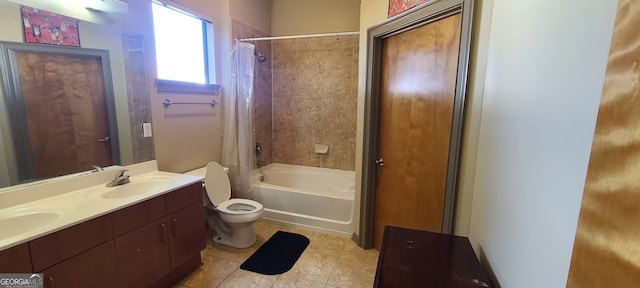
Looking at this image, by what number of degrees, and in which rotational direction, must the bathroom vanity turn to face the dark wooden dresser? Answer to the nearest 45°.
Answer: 0° — it already faces it

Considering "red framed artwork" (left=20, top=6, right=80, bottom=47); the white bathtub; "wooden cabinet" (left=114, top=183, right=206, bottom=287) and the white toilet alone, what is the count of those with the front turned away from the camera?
0

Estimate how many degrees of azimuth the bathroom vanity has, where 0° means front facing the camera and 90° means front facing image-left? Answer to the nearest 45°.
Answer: approximately 315°

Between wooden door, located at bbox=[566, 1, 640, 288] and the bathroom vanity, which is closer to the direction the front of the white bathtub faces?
the wooden door

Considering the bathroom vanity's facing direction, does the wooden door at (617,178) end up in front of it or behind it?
in front

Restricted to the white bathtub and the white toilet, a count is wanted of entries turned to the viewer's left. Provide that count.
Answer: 0

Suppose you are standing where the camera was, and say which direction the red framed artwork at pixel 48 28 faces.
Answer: facing the viewer and to the right of the viewer

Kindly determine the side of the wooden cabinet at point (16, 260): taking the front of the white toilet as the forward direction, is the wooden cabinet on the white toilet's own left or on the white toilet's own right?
on the white toilet's own right

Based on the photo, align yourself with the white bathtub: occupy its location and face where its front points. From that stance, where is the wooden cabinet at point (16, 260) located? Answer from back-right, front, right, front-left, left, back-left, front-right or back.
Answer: front-right

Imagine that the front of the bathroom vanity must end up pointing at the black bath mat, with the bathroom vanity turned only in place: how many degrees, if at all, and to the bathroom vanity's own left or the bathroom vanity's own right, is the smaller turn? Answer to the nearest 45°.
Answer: approximately 45° to the bathroom vanity's own left

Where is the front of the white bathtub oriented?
toward the camera
